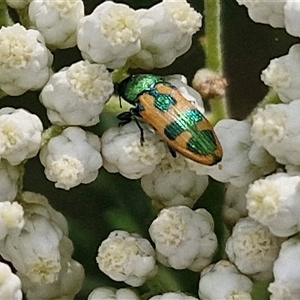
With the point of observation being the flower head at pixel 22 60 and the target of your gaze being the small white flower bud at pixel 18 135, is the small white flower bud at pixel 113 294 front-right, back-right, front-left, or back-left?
front-left

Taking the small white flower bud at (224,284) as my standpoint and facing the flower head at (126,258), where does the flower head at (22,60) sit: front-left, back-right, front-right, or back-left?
front-right

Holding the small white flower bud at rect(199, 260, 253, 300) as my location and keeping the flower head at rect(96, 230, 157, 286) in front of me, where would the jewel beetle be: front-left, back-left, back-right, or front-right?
front-right

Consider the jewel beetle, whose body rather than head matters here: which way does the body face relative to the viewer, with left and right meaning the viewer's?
facing away from the viewer and to the left of the viewer
